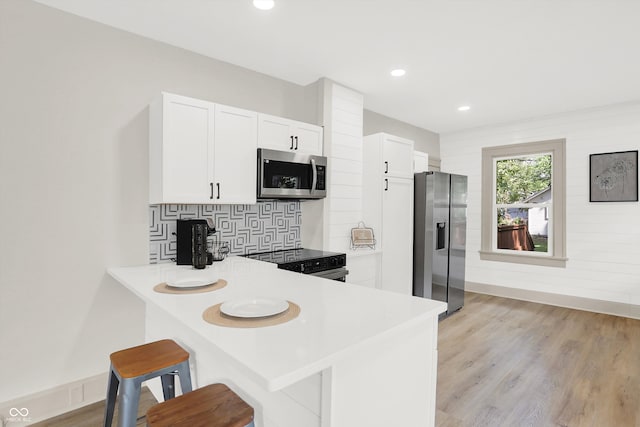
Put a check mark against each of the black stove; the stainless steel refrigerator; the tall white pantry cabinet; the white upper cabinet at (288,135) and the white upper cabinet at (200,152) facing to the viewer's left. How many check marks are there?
0

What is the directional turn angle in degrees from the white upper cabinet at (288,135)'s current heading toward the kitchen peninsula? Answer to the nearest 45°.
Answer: approximately 45° to its right

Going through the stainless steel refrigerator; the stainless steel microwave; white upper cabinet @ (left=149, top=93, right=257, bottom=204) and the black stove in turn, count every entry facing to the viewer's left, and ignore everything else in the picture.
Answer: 0

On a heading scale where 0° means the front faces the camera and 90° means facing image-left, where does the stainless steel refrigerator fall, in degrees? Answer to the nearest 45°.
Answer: approximately 315°

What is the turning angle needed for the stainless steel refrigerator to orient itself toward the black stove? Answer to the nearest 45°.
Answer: approximately 90° to its right

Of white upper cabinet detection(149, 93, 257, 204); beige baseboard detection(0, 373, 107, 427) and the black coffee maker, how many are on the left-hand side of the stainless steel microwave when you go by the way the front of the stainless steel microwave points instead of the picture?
0

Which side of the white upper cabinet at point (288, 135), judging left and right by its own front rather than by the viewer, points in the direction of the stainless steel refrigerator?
left

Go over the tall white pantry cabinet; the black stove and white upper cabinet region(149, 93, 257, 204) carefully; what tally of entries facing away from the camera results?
0

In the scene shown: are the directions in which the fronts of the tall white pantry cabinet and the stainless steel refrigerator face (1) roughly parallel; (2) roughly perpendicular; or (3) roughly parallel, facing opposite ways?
roughly parallel

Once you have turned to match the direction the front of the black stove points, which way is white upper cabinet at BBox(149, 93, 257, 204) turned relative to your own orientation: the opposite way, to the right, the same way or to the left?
the same way

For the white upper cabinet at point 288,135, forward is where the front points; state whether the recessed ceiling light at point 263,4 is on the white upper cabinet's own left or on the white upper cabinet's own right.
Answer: on the white upper cabinet's own right

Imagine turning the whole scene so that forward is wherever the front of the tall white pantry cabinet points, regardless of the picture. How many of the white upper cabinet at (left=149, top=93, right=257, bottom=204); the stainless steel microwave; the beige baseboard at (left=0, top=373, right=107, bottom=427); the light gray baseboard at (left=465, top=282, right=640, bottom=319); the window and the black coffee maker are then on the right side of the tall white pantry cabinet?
4

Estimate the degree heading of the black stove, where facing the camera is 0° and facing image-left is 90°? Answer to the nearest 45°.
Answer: approximately 315°

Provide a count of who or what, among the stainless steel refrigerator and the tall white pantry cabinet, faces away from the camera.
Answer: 0

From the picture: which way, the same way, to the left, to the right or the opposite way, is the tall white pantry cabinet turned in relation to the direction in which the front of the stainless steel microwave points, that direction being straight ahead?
the same way
